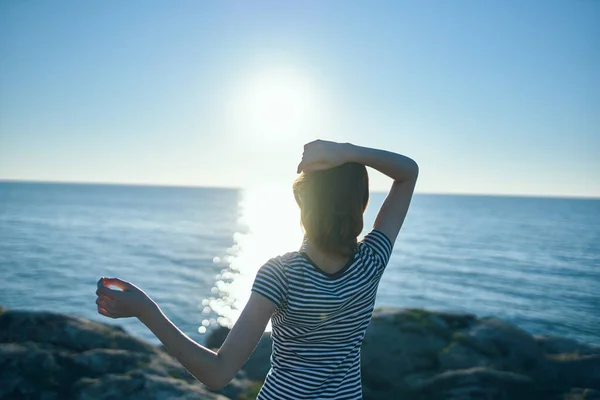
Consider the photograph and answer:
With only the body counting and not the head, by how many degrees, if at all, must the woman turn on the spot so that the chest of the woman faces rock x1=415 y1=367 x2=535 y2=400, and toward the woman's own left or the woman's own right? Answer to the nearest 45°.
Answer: approximately 45° to the woman's own right

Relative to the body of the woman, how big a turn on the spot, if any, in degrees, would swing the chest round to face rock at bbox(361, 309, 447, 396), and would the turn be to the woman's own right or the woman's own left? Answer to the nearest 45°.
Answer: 0° — they already face it

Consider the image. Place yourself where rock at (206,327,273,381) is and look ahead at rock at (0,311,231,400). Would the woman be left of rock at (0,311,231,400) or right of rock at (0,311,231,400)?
left

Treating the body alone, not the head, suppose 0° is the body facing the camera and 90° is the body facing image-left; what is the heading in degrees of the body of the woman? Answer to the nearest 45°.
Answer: approximately 180°

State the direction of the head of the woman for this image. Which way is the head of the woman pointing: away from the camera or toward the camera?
away from the camera

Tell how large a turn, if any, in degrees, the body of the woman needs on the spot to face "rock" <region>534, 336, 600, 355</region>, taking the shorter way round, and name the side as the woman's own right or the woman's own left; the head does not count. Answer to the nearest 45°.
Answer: approximately 45° to the woman's own right

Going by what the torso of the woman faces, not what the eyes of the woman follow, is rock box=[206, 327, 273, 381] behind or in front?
in front
